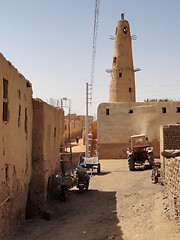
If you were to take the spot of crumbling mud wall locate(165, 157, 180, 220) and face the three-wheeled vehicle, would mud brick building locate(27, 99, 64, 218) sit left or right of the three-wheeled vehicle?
left

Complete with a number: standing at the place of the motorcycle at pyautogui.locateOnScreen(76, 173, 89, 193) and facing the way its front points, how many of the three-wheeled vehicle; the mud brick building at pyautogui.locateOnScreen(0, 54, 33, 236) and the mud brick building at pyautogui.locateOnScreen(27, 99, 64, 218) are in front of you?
1

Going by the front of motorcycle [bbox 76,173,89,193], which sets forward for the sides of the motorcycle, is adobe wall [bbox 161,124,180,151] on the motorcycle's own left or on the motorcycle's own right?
on the motorcycle's own right

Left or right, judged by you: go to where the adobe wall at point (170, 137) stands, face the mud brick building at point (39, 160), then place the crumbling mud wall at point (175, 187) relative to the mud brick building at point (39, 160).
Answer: left

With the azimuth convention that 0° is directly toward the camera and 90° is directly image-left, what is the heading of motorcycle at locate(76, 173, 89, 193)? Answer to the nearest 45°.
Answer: approximately 180°

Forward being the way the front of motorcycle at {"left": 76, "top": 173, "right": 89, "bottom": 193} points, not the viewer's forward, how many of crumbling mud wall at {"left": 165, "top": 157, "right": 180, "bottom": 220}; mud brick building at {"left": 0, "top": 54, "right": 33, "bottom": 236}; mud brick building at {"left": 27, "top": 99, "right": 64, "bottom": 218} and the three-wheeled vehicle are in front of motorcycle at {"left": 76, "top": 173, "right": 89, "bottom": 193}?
1

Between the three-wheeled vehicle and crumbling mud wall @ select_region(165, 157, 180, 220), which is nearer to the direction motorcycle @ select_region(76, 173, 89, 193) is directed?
the three-wheeled vehicle

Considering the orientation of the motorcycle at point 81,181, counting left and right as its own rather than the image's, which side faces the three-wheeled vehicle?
front

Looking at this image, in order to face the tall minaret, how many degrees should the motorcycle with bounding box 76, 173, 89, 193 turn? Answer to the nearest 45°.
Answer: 0° — it already faces it
